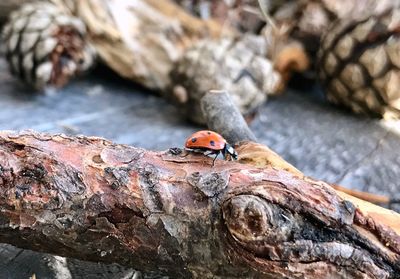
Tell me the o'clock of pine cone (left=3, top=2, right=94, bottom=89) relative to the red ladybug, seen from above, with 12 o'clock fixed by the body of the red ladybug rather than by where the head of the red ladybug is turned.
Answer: The pine cone is roughly at 8 o'clock from the red ladybug.

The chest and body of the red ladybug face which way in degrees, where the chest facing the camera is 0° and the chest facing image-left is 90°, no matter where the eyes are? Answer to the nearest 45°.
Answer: approximately 270°

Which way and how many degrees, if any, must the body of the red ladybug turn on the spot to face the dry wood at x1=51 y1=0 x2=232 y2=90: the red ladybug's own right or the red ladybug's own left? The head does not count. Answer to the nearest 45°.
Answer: approximately 90° to the red ladybug's own left

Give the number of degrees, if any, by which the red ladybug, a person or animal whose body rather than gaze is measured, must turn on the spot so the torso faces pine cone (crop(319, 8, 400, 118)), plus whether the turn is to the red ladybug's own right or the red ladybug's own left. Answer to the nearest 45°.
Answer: approximately 45° to the red ladybug's own left
